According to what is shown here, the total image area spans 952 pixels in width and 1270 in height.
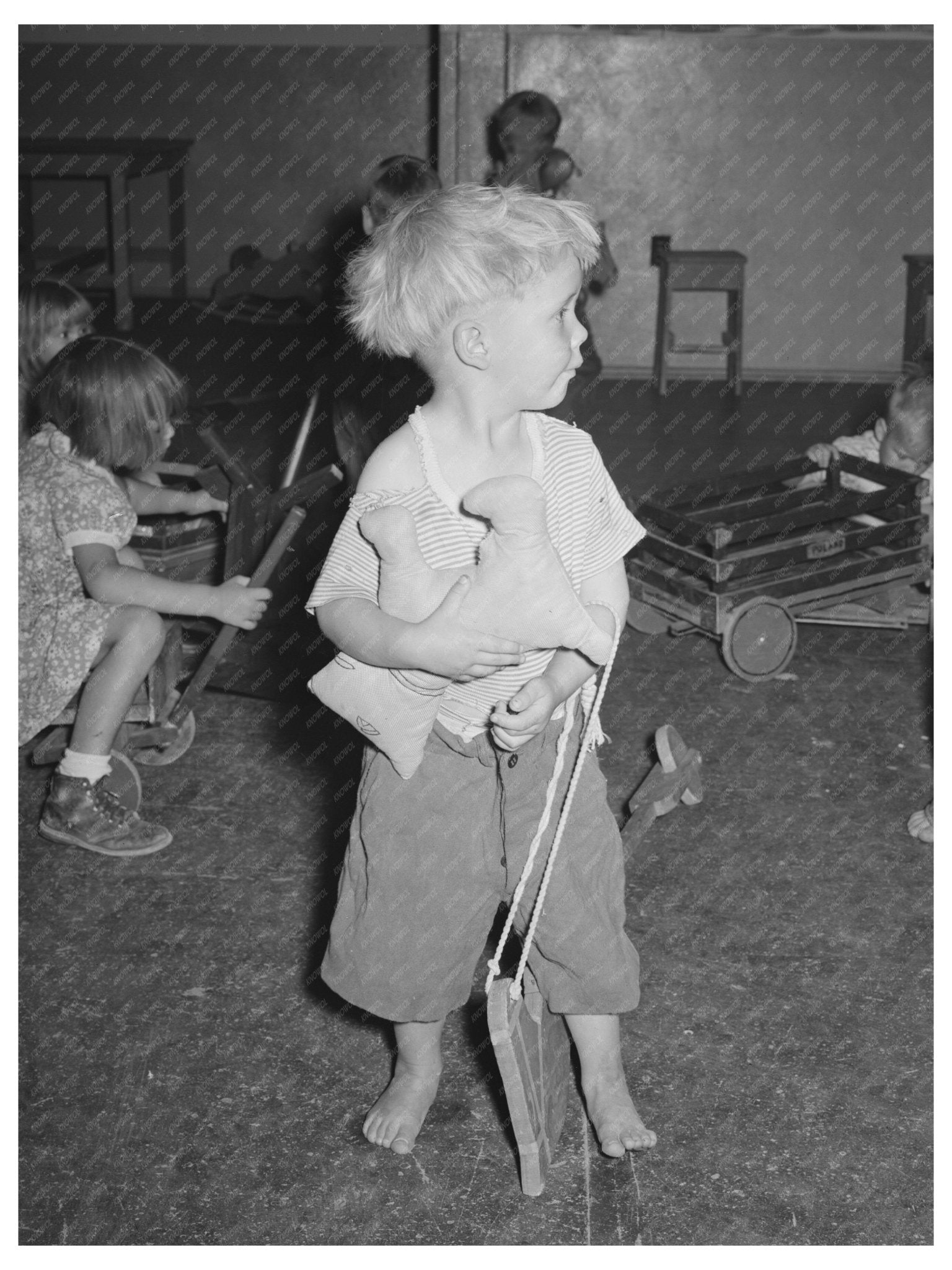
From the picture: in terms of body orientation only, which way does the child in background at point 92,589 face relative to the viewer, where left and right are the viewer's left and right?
facing to the right of the viewer
